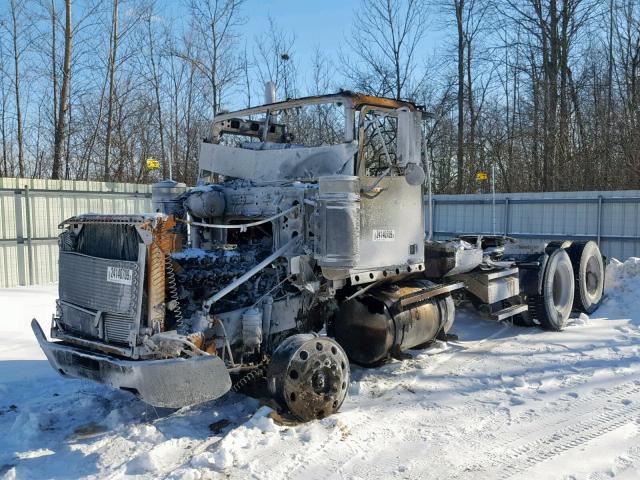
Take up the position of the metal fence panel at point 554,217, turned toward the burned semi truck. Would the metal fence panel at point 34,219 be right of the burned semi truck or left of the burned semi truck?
right

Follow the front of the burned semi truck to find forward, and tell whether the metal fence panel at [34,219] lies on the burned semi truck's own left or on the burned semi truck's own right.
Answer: on the burned semi truck's own right

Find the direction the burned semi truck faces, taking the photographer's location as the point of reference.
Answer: facing the viewer and to the left of the viewer

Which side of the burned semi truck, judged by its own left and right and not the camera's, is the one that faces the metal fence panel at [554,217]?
back
